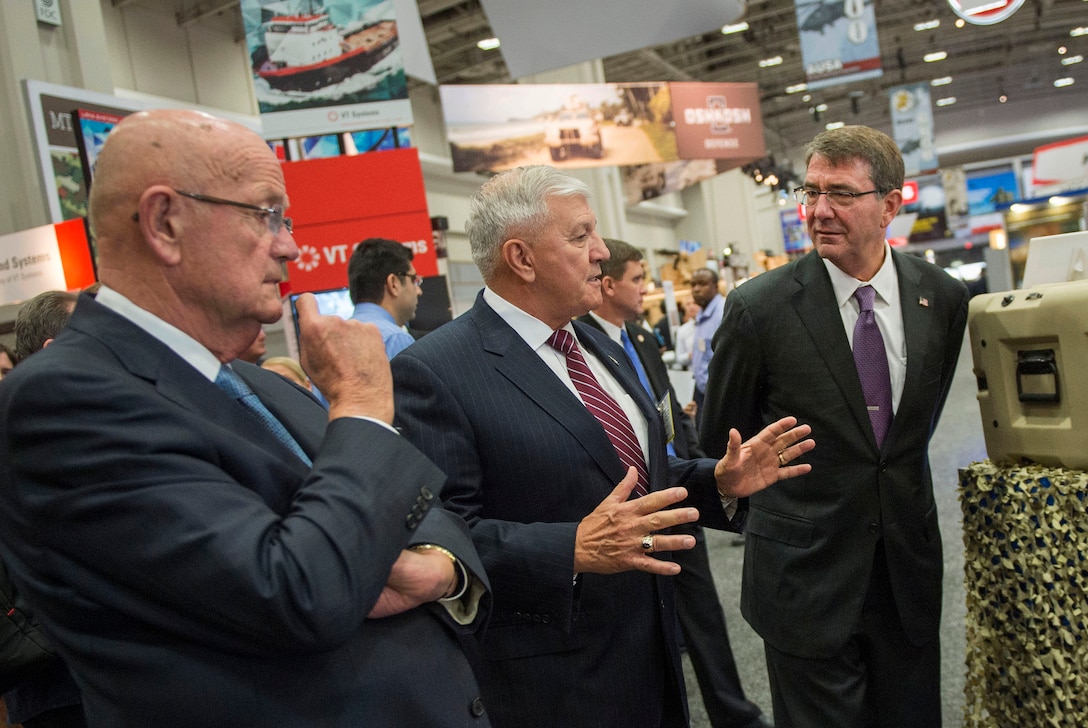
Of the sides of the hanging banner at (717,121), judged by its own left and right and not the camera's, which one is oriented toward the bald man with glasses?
front

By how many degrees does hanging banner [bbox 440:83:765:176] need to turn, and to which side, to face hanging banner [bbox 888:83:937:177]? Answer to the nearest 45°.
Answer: approximately 135° to its left

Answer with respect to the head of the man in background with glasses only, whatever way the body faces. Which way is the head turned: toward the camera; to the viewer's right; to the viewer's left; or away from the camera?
to the viewer's right

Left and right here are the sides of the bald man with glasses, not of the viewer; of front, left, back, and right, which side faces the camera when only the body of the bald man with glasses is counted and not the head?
right

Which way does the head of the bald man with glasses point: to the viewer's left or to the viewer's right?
to the viewer's right

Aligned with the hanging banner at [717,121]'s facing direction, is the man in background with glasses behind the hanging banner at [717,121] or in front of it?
in front

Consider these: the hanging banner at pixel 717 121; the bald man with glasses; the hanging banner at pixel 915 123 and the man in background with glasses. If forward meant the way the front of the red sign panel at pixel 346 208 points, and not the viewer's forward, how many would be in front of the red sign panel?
2
